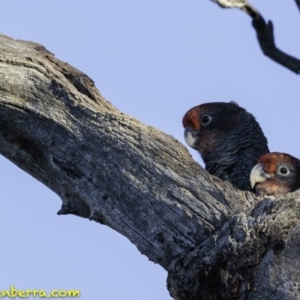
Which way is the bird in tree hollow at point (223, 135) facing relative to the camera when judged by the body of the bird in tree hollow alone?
to the viewer's left
